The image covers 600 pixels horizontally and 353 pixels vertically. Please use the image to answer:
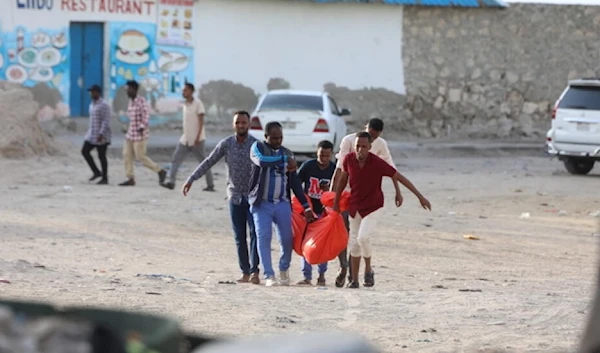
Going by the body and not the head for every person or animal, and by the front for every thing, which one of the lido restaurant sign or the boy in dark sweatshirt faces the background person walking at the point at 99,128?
the lido restaurant sign

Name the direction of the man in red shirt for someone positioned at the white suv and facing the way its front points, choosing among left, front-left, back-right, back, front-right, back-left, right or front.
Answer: back

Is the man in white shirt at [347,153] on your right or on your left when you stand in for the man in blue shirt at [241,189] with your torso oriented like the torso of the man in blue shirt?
on your left

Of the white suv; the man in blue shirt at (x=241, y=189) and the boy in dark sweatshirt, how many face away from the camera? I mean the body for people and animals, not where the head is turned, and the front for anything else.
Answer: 1

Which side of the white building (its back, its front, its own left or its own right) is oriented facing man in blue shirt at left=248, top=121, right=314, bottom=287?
front

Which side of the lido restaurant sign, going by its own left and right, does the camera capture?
front

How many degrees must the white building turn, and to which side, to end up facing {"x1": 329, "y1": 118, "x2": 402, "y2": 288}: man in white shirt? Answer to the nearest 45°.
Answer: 0° — it already faces them

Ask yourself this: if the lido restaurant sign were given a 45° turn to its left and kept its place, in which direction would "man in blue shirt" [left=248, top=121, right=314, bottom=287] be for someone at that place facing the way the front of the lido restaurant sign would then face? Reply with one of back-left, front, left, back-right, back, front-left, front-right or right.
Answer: front-right

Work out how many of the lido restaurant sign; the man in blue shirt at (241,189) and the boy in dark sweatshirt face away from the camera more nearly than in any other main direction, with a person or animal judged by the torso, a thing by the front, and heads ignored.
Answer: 0

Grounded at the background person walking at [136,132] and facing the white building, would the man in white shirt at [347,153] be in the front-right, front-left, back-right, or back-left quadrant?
back-right

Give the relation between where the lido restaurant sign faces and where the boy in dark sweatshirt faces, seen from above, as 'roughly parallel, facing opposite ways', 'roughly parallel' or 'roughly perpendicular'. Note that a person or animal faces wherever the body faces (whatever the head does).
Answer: roughly parallel

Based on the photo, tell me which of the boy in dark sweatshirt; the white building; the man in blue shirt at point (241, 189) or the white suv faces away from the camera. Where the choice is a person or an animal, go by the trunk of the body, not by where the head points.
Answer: the white suv

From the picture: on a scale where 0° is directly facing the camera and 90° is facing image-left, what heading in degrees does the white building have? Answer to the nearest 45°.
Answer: approximately 0°

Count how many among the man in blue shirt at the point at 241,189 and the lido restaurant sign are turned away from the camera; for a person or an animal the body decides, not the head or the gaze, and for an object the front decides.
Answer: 0
